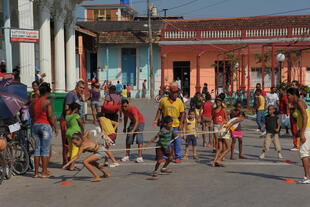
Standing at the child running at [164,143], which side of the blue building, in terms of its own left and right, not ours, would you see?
front

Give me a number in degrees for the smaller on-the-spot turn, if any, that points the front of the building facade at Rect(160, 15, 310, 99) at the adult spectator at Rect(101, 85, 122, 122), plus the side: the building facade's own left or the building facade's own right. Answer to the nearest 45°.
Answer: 0° — it already faces them

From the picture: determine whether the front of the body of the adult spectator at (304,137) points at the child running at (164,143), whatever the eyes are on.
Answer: yes

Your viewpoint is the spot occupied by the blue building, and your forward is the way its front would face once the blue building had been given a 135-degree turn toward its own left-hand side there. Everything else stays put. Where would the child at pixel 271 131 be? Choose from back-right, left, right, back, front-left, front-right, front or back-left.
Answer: back-right

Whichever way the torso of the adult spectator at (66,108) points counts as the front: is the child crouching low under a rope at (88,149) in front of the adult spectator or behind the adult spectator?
in front

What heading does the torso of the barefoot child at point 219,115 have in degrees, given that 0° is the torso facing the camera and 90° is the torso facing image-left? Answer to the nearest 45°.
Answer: approximately 0°

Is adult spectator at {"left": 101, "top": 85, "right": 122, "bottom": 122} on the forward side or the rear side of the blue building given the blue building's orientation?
on the forward side

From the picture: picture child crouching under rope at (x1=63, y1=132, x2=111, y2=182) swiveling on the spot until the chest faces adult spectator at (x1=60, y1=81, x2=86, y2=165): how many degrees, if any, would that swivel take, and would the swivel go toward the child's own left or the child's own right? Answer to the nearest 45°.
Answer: approximately 90° to the child's own right

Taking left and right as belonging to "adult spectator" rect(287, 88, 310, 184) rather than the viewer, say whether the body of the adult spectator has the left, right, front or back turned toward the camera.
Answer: left

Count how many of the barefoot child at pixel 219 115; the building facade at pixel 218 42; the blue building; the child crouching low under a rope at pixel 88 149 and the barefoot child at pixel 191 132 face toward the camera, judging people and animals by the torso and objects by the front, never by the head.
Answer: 4

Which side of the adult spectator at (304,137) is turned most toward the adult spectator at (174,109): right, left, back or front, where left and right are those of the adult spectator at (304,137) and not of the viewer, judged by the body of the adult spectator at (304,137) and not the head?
front
